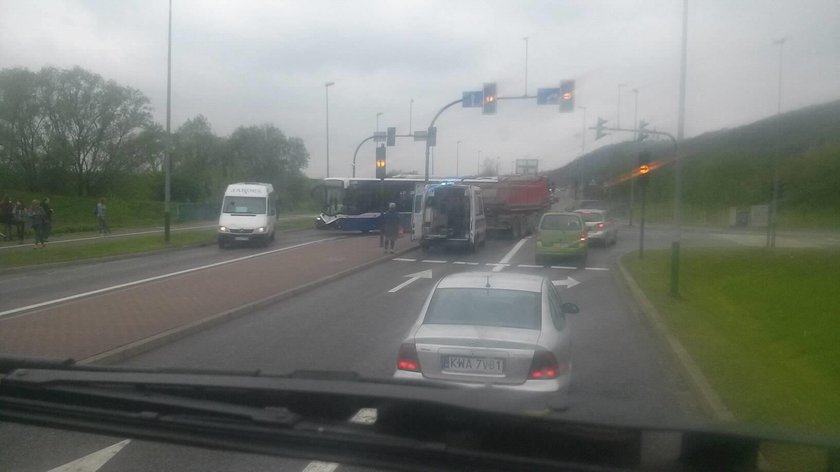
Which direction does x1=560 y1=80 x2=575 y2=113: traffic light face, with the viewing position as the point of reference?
facing the viewer

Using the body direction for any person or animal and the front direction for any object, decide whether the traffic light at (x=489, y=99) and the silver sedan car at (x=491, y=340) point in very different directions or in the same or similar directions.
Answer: very different directions

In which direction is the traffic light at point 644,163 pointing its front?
toward the camera

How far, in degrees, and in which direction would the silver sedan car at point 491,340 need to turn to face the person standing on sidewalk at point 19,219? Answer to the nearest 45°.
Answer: approximately 45° to its left

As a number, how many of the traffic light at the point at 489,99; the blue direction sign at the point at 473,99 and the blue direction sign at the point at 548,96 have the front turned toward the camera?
3

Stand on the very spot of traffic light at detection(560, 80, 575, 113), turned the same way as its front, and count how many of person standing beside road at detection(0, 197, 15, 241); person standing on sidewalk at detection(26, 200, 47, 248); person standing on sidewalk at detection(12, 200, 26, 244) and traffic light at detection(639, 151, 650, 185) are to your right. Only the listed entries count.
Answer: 3

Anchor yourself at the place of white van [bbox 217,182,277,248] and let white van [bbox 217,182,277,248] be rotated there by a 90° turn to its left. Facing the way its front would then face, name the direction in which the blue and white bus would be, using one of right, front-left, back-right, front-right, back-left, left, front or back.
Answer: front-left

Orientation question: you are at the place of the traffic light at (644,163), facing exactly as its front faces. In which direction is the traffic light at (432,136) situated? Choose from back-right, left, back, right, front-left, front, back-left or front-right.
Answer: back-right

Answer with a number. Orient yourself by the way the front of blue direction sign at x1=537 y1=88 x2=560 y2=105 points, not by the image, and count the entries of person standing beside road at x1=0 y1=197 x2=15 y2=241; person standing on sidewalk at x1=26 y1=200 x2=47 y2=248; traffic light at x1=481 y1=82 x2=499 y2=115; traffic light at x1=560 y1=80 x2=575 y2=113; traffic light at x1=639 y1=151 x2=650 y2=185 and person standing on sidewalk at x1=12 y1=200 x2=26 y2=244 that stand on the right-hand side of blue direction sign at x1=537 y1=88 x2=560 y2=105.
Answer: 4

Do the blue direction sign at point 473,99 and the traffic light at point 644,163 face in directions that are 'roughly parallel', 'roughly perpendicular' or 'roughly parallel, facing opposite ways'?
roughly parallel

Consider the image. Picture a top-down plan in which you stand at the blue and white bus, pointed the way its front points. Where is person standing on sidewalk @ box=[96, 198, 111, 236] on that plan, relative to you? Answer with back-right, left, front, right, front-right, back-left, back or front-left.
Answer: front-right

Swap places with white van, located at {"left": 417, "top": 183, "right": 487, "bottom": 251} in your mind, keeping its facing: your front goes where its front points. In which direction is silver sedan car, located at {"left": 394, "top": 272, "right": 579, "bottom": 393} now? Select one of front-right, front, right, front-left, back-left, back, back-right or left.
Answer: back

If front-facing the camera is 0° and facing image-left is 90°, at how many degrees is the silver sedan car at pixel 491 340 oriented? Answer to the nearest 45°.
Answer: approximately 180°

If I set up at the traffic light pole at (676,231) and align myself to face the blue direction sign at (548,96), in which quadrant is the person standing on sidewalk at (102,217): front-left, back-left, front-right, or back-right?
front-left
